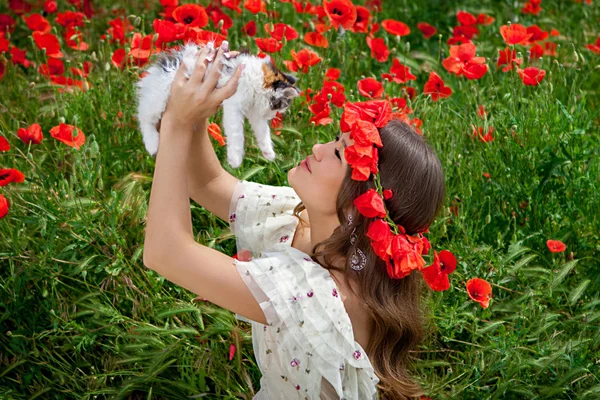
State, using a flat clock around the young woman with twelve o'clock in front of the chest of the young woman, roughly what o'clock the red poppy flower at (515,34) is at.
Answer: The red poppy flower is roughly at 4 o'clock from the young woman.

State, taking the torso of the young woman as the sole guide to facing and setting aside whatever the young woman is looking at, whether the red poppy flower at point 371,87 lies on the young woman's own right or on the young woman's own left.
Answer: on the young woman's own right

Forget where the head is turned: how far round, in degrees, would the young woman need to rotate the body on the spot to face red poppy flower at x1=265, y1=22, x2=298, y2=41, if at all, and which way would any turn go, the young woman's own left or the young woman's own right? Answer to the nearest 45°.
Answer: approximately 90° to the young woman's own right

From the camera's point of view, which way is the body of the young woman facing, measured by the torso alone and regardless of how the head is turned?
to the viewer's left

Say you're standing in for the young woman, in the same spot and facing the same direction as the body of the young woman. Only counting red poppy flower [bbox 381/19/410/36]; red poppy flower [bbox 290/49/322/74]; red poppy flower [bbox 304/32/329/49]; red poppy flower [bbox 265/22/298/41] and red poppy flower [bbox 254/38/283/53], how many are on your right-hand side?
5

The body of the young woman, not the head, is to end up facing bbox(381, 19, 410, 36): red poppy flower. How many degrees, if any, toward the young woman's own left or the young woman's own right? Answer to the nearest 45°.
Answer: approximately 90° to the young woman's own right

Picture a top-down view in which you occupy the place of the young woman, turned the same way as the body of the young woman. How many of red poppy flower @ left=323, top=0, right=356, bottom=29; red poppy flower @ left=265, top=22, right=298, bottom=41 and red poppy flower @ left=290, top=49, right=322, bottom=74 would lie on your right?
3

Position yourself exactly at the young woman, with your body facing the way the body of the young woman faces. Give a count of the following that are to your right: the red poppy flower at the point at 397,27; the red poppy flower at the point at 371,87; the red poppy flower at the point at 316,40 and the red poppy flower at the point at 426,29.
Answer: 4

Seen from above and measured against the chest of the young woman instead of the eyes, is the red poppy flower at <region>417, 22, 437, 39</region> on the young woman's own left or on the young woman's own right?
on the young woman's own right

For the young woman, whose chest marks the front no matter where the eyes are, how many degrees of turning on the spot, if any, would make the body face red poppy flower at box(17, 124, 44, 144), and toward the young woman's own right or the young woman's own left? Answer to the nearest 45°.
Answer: approximately 45° to the young woman's own right

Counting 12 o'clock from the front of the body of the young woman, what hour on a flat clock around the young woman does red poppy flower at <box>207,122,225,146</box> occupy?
The red poppy flower is roughly at 2 o'clock from the young woman.

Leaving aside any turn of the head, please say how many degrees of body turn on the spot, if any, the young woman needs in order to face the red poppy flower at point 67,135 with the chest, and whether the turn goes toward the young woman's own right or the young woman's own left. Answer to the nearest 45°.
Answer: approximately 45° to the young woman's own right

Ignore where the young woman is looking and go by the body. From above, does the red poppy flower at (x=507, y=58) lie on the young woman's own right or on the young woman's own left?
on the young woman's own right

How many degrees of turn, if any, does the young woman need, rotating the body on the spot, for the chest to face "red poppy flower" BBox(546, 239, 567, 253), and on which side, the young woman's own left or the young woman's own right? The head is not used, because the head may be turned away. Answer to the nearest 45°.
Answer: approximately 135° to the young woman's own right

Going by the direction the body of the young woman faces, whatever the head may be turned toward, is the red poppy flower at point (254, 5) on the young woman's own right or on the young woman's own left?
on the young woman's own right

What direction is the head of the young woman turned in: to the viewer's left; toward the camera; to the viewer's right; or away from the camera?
to the viewer's left
